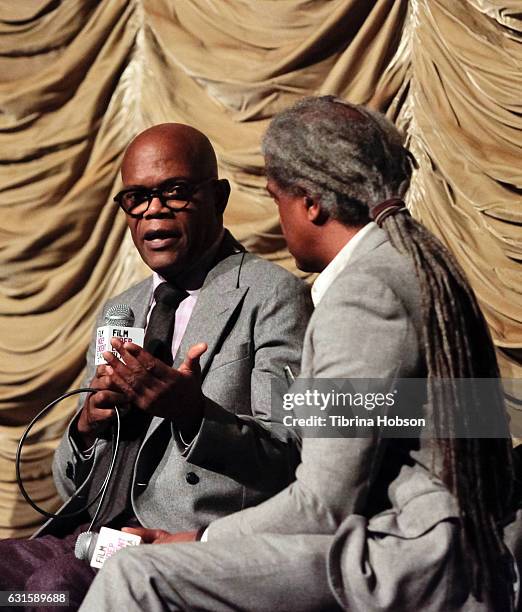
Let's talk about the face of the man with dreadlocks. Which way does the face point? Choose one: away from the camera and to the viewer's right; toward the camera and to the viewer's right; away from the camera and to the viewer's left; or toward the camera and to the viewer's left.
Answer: away from the camera and to the viewer's left

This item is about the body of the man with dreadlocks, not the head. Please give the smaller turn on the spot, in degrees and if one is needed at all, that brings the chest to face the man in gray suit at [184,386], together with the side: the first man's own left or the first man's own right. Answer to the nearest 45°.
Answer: approximately 45° to the first man's own right

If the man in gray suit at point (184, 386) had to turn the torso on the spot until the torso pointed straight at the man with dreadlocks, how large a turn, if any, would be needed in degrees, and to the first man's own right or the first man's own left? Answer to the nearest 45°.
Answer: approximately 90° to the first man's own left

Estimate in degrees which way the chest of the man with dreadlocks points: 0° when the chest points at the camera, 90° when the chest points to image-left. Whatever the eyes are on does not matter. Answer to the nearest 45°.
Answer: approximately 90°
